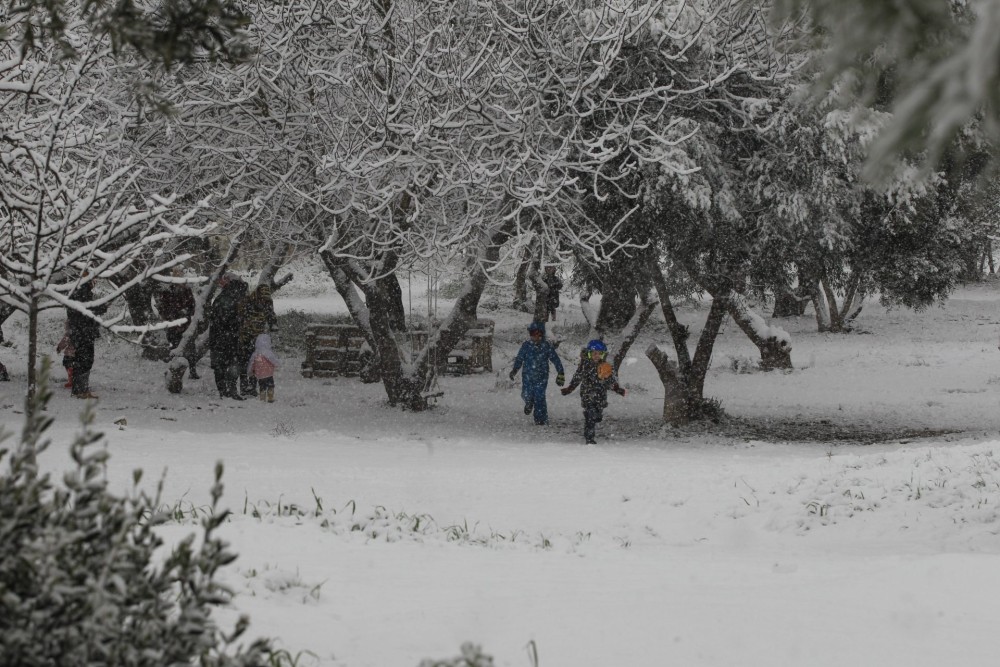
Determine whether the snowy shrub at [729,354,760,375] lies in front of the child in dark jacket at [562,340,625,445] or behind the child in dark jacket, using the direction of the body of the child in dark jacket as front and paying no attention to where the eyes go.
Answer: behind

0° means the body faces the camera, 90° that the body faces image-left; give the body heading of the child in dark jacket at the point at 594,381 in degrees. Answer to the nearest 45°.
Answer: approximately 0°

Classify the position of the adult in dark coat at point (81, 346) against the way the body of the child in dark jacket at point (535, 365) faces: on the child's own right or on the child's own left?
on the child's own right
